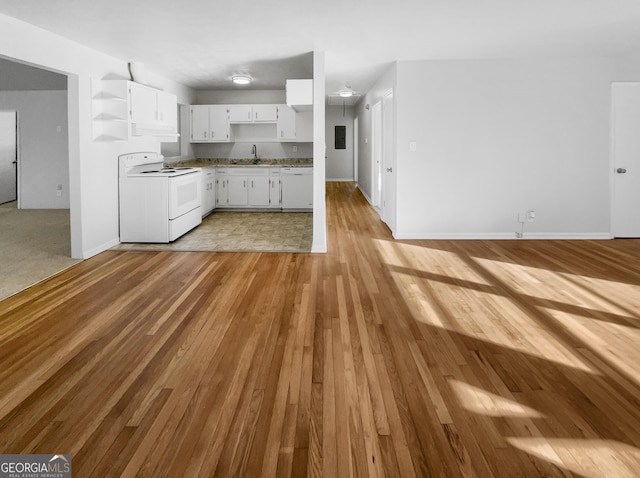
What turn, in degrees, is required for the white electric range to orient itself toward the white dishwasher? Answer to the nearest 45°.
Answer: approximately 90° to its left

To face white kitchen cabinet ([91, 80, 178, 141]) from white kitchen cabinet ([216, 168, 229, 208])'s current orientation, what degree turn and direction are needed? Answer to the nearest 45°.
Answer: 0° — it already faces it

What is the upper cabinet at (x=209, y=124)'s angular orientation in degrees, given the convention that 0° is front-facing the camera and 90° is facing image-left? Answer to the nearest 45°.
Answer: approximately 0°

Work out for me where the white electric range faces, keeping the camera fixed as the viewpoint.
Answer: facing the viewer and to the right of the viewer

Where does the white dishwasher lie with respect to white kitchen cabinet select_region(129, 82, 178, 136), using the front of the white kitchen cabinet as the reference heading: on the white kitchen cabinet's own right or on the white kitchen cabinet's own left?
on the white kitchen cabinet's own left
